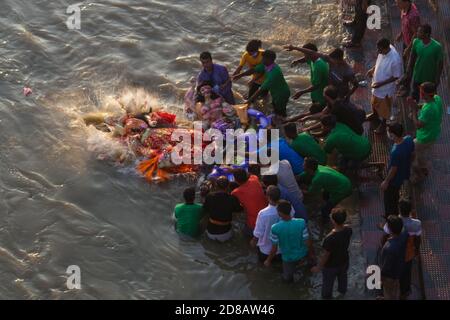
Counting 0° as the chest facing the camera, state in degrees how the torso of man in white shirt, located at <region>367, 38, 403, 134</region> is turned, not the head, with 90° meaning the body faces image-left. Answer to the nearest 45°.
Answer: approximately 45°

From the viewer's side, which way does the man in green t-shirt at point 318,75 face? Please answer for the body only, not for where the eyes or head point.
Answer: to the viewer's left

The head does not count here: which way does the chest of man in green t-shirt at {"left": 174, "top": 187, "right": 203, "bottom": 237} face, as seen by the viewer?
away from the camera

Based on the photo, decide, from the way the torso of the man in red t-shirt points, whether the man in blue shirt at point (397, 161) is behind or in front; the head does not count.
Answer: behind

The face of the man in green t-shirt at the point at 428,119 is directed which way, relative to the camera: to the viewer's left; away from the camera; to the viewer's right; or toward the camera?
to the viewer's left

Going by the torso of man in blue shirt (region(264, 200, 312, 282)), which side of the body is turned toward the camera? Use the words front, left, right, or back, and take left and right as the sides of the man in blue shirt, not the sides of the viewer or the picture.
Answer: back

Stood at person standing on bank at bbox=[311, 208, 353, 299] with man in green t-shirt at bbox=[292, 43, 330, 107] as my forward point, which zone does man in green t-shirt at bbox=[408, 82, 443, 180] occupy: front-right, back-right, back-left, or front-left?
front-right

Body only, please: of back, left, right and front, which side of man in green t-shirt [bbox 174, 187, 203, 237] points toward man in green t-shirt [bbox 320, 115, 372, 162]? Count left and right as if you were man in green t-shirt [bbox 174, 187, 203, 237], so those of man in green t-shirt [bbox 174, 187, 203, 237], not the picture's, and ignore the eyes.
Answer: right

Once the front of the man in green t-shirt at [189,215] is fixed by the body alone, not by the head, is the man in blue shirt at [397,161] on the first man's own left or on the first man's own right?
on the first man's own right

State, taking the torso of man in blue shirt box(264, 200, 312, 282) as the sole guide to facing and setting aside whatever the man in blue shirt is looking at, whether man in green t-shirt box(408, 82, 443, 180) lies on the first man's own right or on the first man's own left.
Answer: on the first man's own right

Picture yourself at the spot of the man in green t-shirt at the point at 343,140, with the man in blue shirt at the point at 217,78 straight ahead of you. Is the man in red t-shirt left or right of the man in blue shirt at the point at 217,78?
left

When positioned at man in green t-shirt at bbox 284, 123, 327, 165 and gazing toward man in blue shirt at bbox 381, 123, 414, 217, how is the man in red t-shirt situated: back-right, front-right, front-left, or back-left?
back-right

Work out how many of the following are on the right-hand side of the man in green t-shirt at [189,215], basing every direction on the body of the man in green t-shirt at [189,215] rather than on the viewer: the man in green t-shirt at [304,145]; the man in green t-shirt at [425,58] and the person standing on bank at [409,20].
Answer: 3
